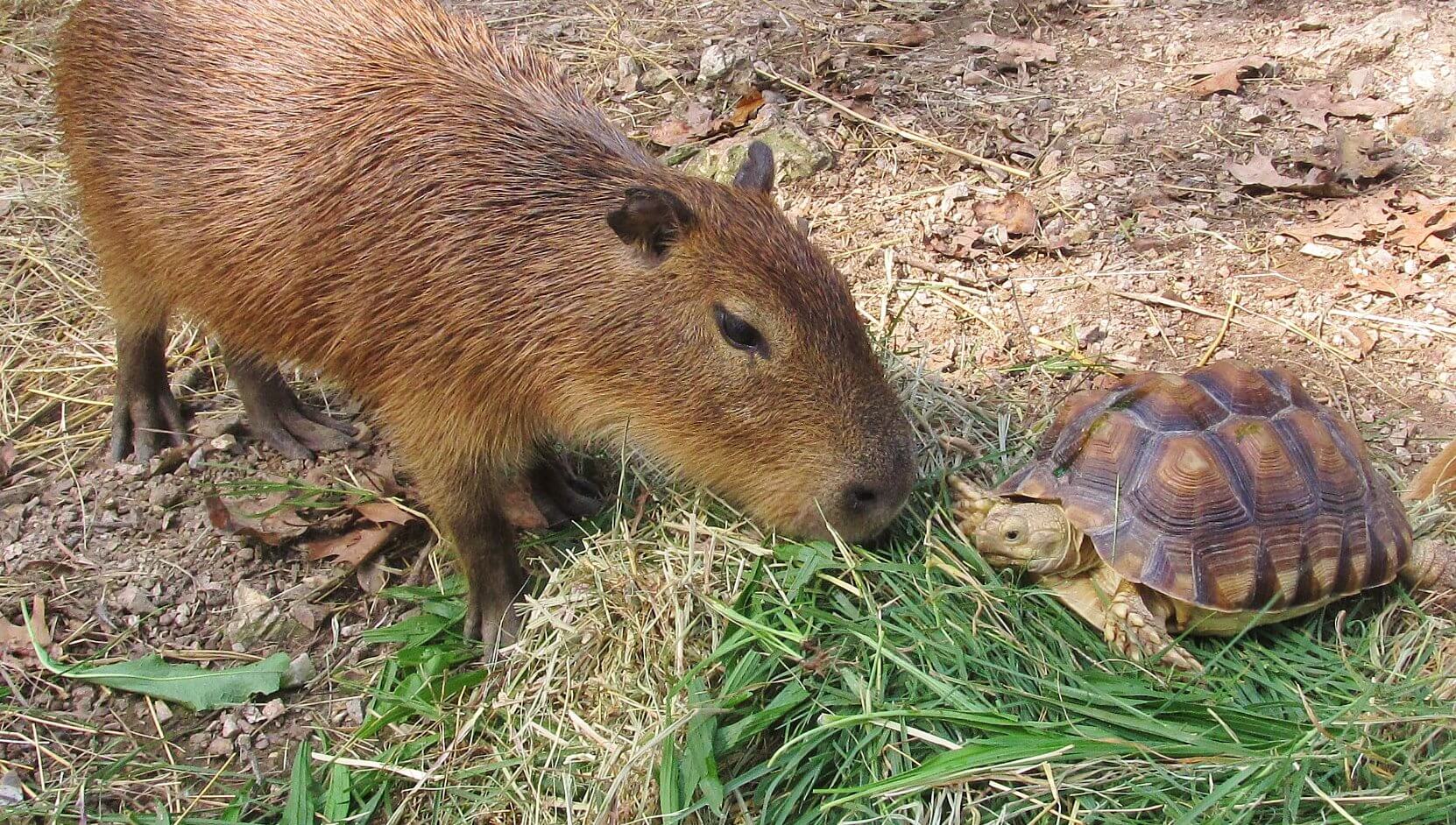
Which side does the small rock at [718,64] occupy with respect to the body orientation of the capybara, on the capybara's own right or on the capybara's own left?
on the capybara's own left

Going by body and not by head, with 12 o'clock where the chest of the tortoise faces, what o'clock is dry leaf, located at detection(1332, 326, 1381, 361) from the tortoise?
The dry leaf is roughly at 5 o'clock from the tortoise.

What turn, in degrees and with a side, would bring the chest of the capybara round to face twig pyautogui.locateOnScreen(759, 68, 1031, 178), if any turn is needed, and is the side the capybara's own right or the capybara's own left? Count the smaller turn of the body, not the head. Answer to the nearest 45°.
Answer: approximately 90° to the capybara's own left

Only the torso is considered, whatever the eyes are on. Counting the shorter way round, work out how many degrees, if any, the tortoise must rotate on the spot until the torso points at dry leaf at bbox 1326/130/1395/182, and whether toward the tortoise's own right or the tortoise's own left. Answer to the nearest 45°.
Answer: approximately 135° to the tortoise's own right

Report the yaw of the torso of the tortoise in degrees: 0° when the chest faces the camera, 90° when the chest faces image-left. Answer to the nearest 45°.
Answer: approximately 45°

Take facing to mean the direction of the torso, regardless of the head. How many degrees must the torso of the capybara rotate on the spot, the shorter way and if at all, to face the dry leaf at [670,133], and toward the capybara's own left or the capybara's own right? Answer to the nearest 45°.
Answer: approximately 135° to the capybara's own left

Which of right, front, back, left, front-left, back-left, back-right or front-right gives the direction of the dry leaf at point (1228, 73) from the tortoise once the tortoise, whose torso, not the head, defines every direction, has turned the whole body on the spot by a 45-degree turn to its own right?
right
